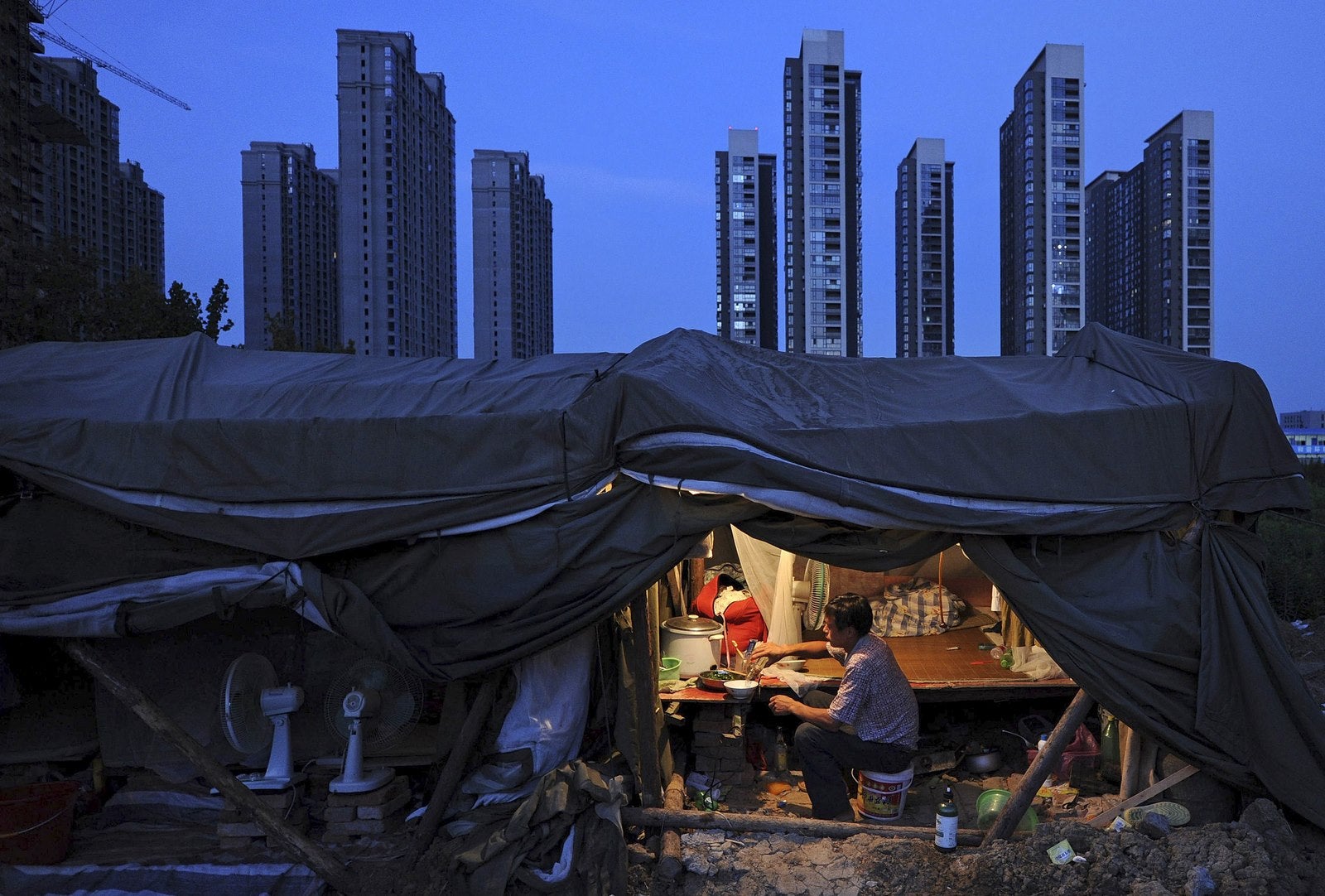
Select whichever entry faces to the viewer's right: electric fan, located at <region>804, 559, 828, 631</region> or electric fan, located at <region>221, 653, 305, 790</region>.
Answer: electric fan, located at <region>804, 559, 828, 631</region>

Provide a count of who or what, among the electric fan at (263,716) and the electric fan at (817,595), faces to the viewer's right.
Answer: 1

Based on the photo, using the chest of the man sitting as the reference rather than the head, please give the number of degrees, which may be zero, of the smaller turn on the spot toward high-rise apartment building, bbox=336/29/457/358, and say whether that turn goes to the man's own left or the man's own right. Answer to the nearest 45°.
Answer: approximately 45° to the man's own right

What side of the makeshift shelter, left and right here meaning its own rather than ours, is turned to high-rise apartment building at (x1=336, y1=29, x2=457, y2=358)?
back

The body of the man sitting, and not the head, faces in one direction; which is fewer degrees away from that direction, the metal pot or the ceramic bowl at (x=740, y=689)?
the ceramic bowl

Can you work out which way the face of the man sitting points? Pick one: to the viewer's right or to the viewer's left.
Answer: to the viewer's left

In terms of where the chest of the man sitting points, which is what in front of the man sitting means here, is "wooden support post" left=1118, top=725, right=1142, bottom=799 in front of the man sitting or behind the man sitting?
behind

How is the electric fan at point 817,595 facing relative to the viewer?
to the viewer's right

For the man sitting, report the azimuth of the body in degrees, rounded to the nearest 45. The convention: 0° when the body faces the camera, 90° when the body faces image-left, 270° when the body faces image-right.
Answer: approximately 90°

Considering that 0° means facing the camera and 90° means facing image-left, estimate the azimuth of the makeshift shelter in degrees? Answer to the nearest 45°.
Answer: approximately 0°
